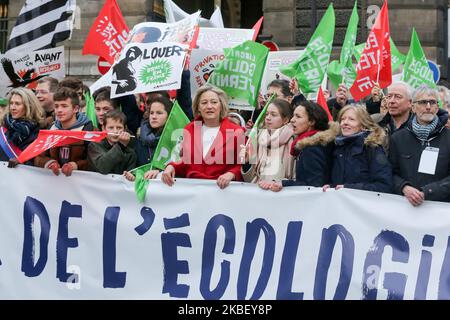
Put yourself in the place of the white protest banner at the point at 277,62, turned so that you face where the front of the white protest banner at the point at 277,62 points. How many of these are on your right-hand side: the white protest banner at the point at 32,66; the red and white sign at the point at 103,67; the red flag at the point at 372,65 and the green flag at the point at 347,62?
2

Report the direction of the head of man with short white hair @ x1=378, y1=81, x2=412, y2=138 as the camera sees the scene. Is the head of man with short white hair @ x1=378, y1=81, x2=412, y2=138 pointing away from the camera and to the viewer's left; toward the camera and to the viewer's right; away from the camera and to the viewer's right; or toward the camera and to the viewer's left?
toward the camera and to the viewer's left

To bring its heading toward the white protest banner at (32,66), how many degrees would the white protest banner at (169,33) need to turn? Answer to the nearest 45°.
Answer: approximately 135° to its right

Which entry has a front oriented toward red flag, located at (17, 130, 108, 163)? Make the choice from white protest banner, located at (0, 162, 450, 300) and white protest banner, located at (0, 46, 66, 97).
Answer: white protest banner, located at (0, 46, 66, 97)

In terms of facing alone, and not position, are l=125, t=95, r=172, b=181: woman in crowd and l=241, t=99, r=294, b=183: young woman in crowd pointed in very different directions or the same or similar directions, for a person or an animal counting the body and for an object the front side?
same or similar directions

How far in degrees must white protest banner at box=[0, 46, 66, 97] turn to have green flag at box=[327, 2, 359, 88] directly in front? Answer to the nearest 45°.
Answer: approximately 90° to its left

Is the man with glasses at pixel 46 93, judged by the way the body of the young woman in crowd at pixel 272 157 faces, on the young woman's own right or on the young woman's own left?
on the young woman's own right

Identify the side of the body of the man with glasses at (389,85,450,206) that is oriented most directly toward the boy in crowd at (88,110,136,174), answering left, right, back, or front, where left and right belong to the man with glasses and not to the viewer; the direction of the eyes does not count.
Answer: right

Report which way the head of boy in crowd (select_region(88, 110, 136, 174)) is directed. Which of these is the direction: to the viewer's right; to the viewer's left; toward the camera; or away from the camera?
toward the camera

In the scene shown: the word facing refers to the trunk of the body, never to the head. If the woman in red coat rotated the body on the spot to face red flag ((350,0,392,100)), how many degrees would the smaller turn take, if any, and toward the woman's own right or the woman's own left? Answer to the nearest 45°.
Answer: approximately 135° to the woman's own left

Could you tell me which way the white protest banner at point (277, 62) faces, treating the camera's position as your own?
facing the viewer

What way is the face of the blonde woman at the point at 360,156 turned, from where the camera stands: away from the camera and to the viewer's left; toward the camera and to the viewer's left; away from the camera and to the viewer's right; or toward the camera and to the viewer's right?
toward the camera and to the viewer's left

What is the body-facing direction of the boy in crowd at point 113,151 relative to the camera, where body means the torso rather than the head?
toward the camera

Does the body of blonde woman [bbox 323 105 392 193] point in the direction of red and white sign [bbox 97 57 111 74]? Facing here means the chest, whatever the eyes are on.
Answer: no

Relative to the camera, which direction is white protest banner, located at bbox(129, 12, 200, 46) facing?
toward the camera

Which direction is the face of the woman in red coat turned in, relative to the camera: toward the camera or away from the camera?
toward the camera
